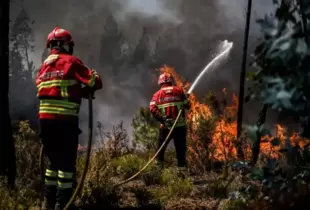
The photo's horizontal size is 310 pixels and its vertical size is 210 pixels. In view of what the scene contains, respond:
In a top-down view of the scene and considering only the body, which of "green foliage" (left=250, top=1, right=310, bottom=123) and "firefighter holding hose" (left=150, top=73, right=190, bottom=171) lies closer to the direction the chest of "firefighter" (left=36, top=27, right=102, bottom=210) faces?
the firefighter holding hose

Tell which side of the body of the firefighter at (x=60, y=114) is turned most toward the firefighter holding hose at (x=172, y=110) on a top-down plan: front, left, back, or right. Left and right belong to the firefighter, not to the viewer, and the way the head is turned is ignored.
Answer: front

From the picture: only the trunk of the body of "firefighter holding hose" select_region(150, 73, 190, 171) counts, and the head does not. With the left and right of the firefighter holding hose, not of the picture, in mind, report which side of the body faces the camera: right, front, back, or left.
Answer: back

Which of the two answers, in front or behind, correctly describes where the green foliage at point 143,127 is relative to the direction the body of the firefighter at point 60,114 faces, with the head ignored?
in front

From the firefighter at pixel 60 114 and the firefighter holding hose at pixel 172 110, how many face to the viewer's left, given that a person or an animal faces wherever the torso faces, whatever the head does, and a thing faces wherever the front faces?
0

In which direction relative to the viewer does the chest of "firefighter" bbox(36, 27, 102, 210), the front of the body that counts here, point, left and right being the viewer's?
facing away from the viewer and to the right of the viewer

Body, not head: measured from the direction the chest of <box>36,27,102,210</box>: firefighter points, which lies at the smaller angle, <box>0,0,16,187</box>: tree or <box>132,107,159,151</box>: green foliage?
the green foliage

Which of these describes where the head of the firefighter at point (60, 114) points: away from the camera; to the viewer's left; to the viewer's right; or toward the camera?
away from the camera

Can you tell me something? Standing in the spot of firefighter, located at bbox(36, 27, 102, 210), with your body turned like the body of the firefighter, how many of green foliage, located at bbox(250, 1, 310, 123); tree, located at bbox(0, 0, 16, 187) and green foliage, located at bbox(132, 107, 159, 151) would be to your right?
1

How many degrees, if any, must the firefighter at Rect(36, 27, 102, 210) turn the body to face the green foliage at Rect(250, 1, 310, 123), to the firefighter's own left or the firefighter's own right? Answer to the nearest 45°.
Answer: approximately 90° to the firefighter's own right
